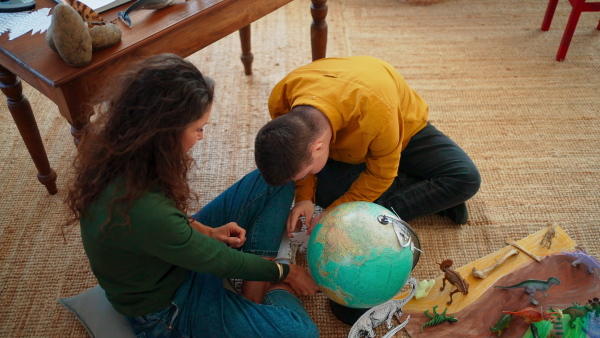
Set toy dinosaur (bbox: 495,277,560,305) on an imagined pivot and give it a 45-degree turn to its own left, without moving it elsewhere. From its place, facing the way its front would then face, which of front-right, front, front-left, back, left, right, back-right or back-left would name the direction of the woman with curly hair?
back

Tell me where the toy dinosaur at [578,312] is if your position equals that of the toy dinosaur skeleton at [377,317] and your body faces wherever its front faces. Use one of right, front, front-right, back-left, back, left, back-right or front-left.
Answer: front-right

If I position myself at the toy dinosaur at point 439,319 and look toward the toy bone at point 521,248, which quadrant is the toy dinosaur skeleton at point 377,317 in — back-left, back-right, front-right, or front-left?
back-left

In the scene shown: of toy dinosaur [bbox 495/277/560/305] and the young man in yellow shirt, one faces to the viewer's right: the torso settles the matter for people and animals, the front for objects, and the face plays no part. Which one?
the toy dinosaur

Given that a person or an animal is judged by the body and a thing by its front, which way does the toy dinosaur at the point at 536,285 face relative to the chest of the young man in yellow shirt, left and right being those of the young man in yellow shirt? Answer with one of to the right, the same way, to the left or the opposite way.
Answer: to the left

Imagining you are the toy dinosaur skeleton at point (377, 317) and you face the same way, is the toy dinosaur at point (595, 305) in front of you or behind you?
in front

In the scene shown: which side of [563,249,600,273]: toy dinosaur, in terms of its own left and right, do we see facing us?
left

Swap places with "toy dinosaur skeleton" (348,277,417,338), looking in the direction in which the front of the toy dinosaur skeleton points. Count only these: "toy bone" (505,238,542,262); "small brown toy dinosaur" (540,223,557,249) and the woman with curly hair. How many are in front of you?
2

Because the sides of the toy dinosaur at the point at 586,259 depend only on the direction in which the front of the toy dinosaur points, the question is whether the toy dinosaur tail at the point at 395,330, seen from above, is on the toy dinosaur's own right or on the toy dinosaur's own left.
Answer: on the toy dinosaur's own left
